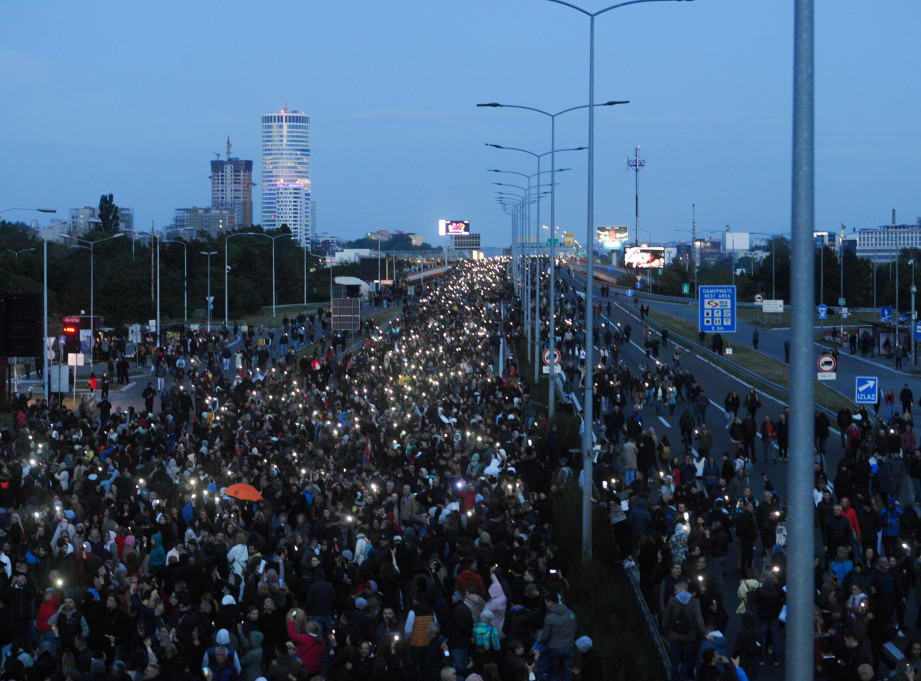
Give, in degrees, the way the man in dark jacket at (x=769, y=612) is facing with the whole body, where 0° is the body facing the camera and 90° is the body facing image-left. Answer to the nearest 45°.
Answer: approximately 180°

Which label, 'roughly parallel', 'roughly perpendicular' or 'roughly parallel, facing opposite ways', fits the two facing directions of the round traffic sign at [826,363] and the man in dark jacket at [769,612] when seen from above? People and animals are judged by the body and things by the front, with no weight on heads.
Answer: roughly parallel, facing opposite ways

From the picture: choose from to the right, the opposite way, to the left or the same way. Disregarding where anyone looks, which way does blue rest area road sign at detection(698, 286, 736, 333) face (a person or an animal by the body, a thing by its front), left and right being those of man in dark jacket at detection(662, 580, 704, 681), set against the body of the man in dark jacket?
the opposite way

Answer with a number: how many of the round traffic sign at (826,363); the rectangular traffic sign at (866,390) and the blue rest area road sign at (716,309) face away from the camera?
0

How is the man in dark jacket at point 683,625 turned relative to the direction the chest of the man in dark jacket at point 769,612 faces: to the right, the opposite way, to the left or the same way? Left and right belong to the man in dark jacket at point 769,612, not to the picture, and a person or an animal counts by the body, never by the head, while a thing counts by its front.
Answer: the same way

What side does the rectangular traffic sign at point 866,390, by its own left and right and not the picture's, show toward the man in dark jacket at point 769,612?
front

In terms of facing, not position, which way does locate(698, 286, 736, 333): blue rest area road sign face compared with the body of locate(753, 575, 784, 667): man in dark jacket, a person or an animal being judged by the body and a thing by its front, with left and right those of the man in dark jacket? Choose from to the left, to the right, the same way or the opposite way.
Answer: the opposite way

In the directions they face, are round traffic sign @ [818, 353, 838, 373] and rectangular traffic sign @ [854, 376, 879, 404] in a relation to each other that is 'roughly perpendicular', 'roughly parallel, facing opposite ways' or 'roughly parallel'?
roughly parallel

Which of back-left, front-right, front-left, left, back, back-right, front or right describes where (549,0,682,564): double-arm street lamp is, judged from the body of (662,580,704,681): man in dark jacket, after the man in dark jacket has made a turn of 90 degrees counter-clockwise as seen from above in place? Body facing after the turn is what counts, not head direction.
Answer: right

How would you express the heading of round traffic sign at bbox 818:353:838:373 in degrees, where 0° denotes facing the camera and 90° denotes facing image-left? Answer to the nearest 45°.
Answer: approximately 0°

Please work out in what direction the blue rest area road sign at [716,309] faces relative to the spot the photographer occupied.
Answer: facing the viewer

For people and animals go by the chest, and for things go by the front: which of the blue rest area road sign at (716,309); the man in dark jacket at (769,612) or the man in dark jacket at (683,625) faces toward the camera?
the blue rest area road sign

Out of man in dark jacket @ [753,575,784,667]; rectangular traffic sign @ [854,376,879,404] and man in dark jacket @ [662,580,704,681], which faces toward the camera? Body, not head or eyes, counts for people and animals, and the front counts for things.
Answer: the rectangular traffic sign

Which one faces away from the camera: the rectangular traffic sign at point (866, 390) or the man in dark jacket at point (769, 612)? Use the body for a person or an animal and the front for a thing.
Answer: the man in dark jacket

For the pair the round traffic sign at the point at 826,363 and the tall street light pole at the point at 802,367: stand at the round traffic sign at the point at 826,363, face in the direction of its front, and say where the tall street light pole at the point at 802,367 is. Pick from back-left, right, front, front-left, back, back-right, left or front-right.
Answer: front

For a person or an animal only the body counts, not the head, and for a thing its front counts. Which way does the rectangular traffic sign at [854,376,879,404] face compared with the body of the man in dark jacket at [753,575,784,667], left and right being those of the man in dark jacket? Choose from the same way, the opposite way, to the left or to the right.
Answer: the opposite way

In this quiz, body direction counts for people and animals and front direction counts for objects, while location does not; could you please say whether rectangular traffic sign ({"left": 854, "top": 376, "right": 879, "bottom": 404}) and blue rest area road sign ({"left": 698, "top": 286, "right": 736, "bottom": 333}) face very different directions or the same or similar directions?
same or similar directions

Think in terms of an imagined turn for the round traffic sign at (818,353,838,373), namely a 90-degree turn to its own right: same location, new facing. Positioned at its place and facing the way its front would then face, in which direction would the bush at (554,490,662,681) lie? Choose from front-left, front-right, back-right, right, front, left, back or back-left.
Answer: left

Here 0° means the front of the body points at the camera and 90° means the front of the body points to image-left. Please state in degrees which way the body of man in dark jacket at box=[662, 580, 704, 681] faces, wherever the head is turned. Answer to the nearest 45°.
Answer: approximately 180°

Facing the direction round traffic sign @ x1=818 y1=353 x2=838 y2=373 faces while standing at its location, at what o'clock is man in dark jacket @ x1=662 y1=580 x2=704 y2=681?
The man in dark jacket is roughly at 12 o'clock from the round traffic sign.
